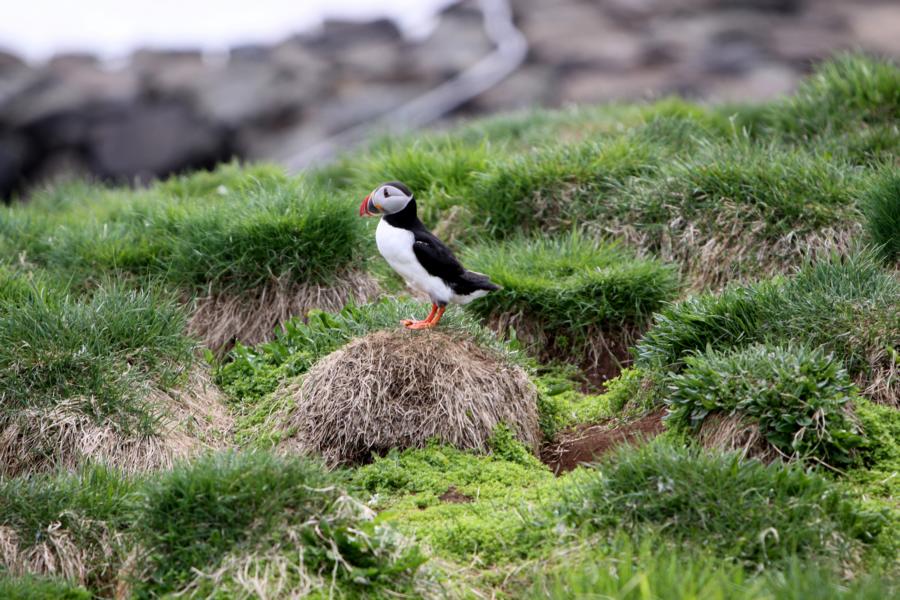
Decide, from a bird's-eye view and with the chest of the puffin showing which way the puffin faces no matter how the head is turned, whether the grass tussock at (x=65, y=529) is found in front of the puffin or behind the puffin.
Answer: in front

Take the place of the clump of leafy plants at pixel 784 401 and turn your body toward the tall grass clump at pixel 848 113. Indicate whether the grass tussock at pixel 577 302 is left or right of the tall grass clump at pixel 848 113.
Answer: left

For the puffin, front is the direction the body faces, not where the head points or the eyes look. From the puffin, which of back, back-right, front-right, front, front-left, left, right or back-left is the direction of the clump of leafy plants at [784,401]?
back-left

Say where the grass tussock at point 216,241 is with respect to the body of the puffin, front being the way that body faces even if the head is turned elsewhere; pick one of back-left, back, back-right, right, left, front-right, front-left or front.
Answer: front-right

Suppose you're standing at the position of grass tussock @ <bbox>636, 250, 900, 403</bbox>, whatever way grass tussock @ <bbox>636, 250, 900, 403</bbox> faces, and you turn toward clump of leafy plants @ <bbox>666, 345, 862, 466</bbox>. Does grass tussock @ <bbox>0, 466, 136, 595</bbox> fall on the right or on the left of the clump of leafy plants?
right

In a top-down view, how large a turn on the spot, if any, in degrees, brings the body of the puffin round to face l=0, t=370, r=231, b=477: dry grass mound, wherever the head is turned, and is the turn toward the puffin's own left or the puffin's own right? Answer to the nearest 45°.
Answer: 0° — it already faces it

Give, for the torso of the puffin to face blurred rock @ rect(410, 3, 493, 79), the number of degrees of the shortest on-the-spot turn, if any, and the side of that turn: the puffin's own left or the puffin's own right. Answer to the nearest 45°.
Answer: approximately 90° to the puffin's own right

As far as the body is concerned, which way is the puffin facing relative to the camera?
to the viewer's left

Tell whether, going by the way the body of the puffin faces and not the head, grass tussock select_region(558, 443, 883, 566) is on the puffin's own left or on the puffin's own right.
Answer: on the puffin's own left

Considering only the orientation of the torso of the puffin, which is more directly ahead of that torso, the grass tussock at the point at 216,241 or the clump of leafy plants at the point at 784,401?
the grass tussock

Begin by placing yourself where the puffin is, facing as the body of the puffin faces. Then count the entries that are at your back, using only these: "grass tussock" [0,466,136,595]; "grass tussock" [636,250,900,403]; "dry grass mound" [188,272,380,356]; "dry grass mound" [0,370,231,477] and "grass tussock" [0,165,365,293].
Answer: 1

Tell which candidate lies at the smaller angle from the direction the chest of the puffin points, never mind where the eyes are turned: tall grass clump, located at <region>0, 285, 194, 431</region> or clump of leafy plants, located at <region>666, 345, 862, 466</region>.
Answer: the tall grass clump

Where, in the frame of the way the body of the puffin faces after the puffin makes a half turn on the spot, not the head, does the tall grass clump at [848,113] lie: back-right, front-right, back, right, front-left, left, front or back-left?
front-left

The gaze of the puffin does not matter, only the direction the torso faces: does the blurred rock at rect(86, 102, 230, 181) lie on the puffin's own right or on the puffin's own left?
on the puffin's own right
